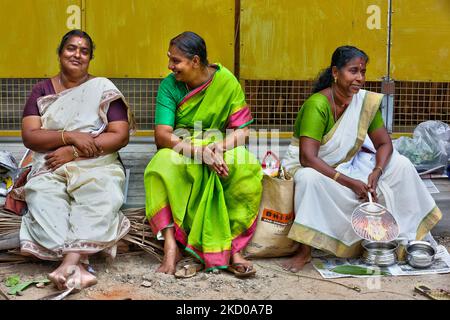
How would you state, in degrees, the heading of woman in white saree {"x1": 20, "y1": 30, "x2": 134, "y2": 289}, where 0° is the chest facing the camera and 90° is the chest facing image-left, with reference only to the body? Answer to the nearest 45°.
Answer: approximately 0°

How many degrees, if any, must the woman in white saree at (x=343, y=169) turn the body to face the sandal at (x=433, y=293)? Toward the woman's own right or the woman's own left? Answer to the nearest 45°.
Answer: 0° — they already face it

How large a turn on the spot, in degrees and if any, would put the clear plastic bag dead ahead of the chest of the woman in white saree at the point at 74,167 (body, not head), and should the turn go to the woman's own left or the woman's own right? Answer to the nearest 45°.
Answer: approximately 90° to the woman's own left

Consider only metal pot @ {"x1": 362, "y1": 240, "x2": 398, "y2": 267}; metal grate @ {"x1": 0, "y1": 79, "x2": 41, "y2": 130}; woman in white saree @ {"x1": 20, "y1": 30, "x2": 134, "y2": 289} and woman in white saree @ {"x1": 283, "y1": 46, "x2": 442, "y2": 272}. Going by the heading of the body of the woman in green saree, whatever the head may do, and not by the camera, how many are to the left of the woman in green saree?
2

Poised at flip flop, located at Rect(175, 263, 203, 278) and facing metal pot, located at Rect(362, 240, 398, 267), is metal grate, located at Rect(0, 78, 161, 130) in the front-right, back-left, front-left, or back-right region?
back-left

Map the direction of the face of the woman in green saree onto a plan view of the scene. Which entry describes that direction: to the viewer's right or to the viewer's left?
to the viewer's left

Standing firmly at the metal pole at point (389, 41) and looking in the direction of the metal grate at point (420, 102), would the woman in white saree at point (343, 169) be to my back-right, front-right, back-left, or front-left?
back-right
